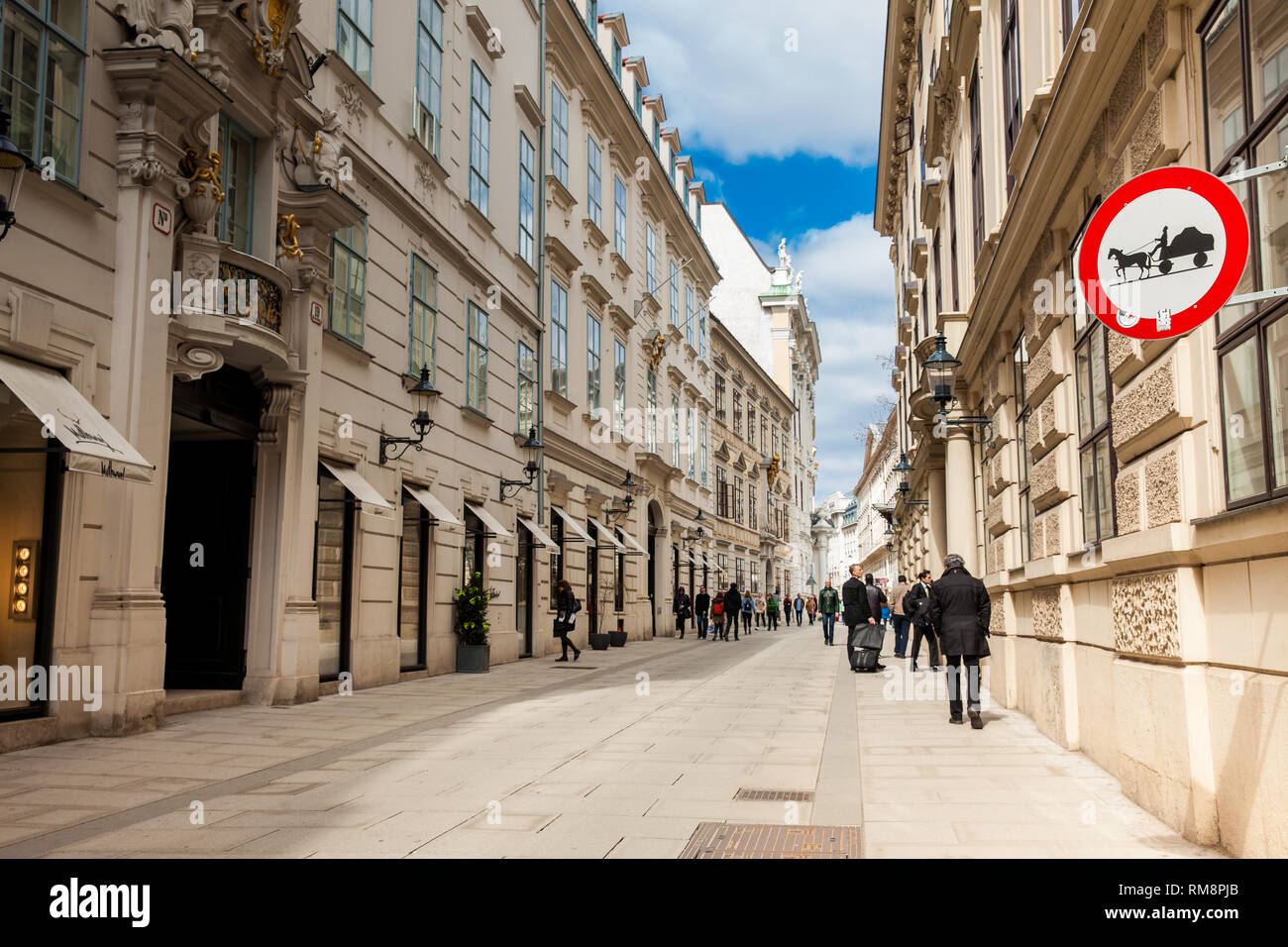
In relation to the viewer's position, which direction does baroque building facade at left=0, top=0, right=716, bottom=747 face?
facing the viewer and to the right of the viewer

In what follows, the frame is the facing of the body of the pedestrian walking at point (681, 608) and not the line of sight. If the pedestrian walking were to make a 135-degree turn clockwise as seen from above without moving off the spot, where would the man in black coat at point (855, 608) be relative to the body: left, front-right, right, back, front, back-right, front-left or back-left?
back-left

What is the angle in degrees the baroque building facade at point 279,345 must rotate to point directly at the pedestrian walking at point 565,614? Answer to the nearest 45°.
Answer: approximately 90° to its left

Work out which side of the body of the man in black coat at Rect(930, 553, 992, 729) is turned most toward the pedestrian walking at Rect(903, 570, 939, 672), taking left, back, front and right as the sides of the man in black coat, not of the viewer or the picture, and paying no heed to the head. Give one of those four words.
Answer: front

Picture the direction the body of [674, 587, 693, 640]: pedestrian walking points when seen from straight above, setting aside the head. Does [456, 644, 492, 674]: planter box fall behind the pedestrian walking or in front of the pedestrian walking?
in front

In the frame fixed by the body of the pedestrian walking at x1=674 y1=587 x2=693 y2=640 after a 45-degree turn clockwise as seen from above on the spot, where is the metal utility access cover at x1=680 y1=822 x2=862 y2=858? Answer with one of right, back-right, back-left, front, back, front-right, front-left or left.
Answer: front-left

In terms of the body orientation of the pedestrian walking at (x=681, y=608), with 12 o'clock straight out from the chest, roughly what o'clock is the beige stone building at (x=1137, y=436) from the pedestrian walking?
The beige stone building is roughly at 12 o'clock from the pedestrian walking.

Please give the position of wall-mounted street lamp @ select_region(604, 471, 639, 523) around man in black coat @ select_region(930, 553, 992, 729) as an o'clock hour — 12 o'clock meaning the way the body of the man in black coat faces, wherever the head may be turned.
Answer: The wall-mounted street lamp is roughly at 11 o'clock from the man in black coat.

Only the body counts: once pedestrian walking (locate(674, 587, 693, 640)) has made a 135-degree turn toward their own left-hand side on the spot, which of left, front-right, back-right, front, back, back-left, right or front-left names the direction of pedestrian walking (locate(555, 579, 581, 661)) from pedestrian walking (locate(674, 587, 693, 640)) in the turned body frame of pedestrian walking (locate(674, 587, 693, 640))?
back-right

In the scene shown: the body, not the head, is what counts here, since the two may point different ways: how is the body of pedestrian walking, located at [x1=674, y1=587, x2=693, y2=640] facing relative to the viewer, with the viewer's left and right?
facing the viewer

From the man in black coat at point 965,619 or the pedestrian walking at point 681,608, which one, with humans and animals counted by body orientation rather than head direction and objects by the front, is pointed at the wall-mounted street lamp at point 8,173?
the pedestrian walking

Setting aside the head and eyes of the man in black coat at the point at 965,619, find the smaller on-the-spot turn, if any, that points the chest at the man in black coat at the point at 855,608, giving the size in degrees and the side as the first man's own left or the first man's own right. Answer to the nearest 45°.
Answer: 0° — they already face them

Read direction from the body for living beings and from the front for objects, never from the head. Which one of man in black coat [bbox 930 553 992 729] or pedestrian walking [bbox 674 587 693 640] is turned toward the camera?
the pedestrian walking

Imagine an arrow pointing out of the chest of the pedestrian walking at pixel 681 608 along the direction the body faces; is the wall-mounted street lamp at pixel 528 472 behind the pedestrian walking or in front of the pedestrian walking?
in front

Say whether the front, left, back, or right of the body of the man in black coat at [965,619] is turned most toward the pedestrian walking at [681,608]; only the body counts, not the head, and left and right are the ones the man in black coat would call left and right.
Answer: front

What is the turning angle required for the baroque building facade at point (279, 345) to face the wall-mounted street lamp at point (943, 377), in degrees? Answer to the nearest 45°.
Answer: approximately 45° to its left

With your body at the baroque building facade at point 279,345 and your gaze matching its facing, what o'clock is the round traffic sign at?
The round traffic sign is roughly at 1 o'clock from the baroque building facade.

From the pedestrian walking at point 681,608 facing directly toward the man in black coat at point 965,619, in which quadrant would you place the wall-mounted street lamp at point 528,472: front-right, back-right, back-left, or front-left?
front-right

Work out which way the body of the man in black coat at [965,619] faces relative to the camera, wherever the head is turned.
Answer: away from the camera

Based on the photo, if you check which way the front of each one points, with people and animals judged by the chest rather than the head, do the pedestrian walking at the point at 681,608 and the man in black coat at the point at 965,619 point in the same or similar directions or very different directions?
very different directions
